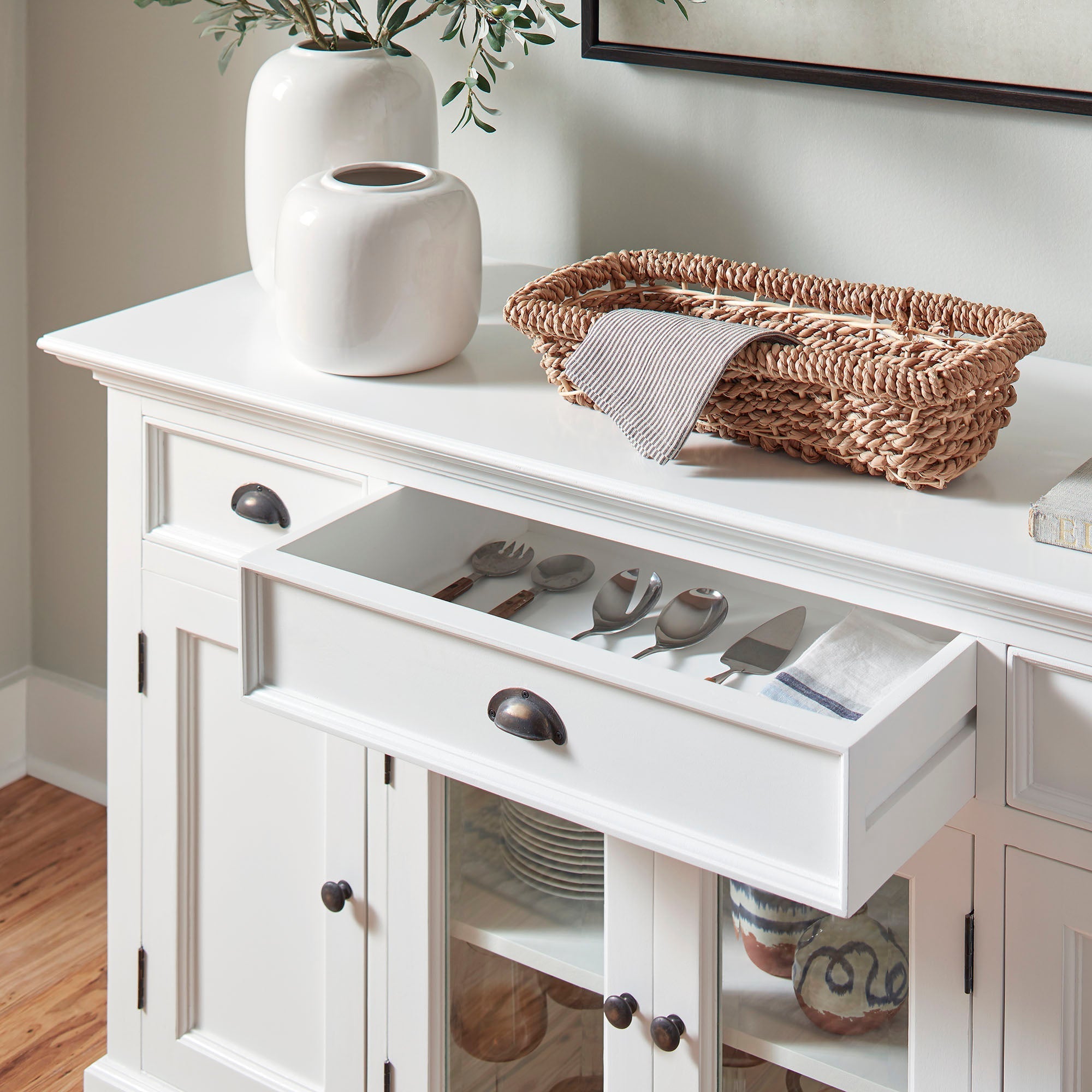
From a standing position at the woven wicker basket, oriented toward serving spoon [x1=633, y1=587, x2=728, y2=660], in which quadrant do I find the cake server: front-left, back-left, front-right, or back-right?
front-left

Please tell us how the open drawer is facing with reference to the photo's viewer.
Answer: facing the viewer and to the left of the viewer
